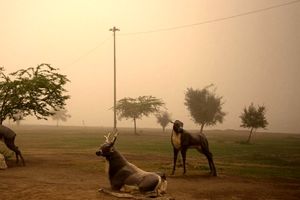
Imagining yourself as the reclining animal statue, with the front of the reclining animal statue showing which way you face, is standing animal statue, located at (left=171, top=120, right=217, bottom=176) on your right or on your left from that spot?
on your right

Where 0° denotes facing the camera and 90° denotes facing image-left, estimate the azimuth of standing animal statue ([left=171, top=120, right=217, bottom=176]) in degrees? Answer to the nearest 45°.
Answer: approximately 45°

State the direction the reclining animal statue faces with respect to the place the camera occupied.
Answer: facing to the left of the viewer

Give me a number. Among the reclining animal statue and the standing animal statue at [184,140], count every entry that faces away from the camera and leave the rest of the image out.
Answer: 0

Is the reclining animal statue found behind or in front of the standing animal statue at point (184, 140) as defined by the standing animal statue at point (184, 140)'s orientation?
in front
